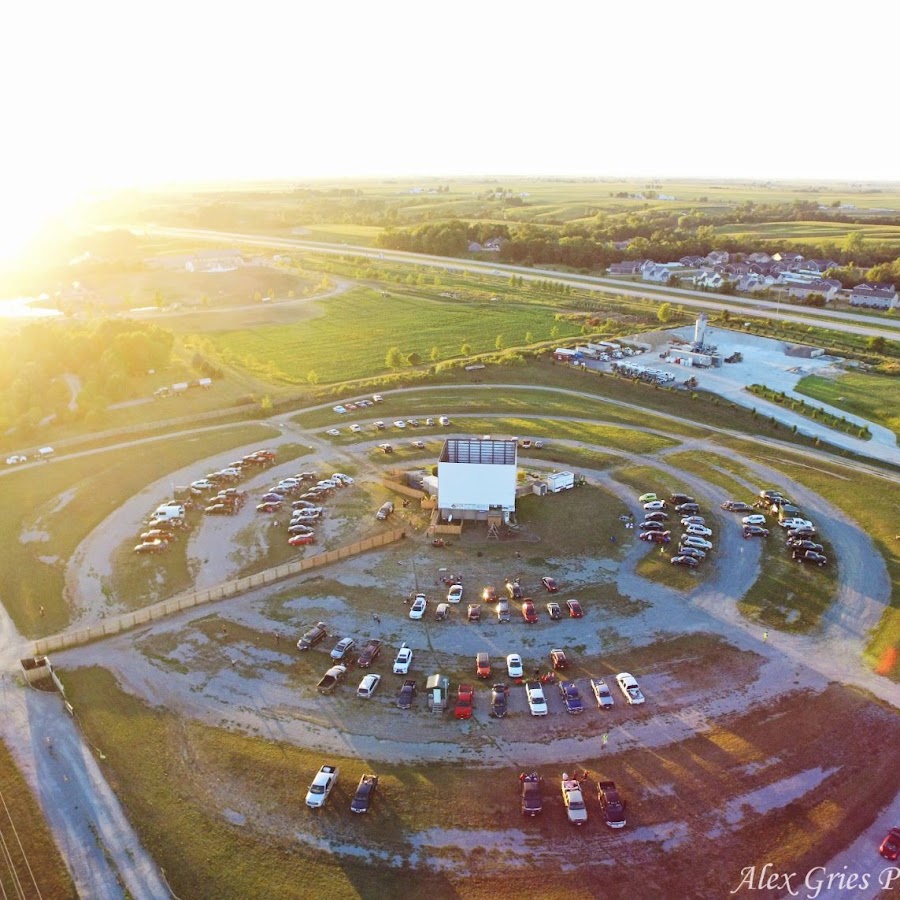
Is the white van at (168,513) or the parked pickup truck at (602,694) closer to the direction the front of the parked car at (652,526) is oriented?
the white van

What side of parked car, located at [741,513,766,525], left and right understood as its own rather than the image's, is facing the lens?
left

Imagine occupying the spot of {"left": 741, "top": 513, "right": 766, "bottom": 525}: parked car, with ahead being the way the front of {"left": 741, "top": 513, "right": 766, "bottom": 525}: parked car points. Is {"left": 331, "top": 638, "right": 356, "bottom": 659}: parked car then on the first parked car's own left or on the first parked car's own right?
on the first parked car's own left

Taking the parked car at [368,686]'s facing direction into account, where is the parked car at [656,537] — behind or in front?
in front

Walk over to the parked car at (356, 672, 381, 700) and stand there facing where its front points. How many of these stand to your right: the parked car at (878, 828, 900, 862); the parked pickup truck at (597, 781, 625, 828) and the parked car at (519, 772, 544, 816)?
3

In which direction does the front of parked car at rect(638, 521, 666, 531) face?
to the viewer's left

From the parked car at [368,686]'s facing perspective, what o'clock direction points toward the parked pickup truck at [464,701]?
the parked pickup truck at [464,701] is roughly at 2 o'clock from the parked car at [368,686].
